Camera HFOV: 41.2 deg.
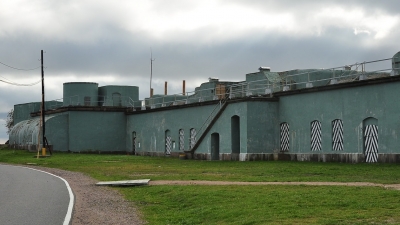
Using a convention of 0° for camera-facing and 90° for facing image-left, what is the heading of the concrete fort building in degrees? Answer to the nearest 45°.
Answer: approximately 45°
